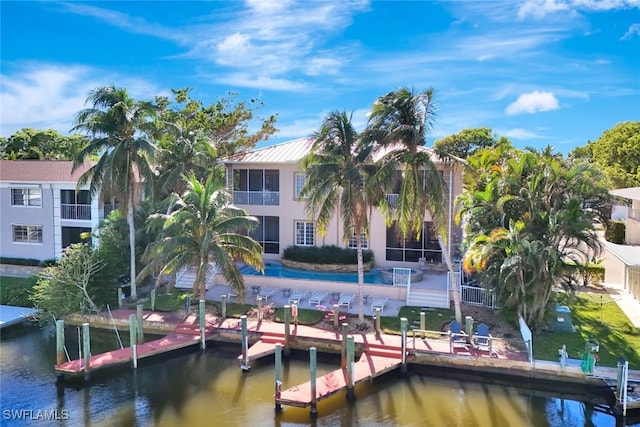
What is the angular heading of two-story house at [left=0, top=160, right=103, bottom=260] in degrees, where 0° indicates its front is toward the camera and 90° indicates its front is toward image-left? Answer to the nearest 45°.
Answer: approximately 0°

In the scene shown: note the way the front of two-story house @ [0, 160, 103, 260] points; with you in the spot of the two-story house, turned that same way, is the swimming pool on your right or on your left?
on your left

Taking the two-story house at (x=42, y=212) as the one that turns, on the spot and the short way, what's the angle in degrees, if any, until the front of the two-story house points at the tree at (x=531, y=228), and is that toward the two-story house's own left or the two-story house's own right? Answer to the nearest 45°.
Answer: approximately 45° to the two-story house's own left

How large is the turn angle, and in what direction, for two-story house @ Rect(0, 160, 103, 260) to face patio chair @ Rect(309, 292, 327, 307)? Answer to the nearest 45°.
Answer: approximately 45° to its left

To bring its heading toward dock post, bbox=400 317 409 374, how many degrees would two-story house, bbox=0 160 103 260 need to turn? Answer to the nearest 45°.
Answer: approximately 45° to its left

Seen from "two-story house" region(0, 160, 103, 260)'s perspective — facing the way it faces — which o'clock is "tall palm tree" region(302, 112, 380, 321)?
The tall palm tree is roughly at 11 o'clock from the two-story house.
